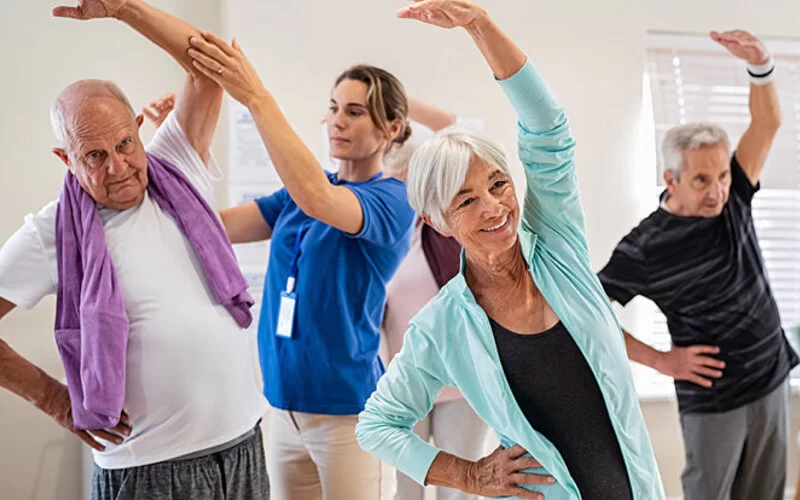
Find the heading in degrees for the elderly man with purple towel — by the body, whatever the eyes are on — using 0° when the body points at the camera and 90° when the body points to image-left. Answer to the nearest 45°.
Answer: approximately 315°

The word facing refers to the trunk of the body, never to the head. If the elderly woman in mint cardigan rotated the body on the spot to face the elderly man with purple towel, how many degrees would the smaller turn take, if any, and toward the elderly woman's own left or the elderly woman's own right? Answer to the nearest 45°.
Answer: approximately 135° to the elderly woman's own right

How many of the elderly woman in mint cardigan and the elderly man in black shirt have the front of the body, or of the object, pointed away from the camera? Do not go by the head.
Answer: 0

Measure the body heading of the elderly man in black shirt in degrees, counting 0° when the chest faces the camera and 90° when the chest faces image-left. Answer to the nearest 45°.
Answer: approximately 315°

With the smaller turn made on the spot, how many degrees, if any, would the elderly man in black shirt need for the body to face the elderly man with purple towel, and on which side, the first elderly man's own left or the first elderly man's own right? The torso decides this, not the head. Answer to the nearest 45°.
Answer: approximately 90° to the first elderly man's own right

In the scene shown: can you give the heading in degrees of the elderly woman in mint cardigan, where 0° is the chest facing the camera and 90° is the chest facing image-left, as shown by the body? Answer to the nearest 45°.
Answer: approximately 315°

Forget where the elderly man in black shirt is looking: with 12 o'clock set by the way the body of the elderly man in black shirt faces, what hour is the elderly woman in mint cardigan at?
The elderly woman in mint cardigan is roughly at 2 o'clock from the elderly man in black shirt.
